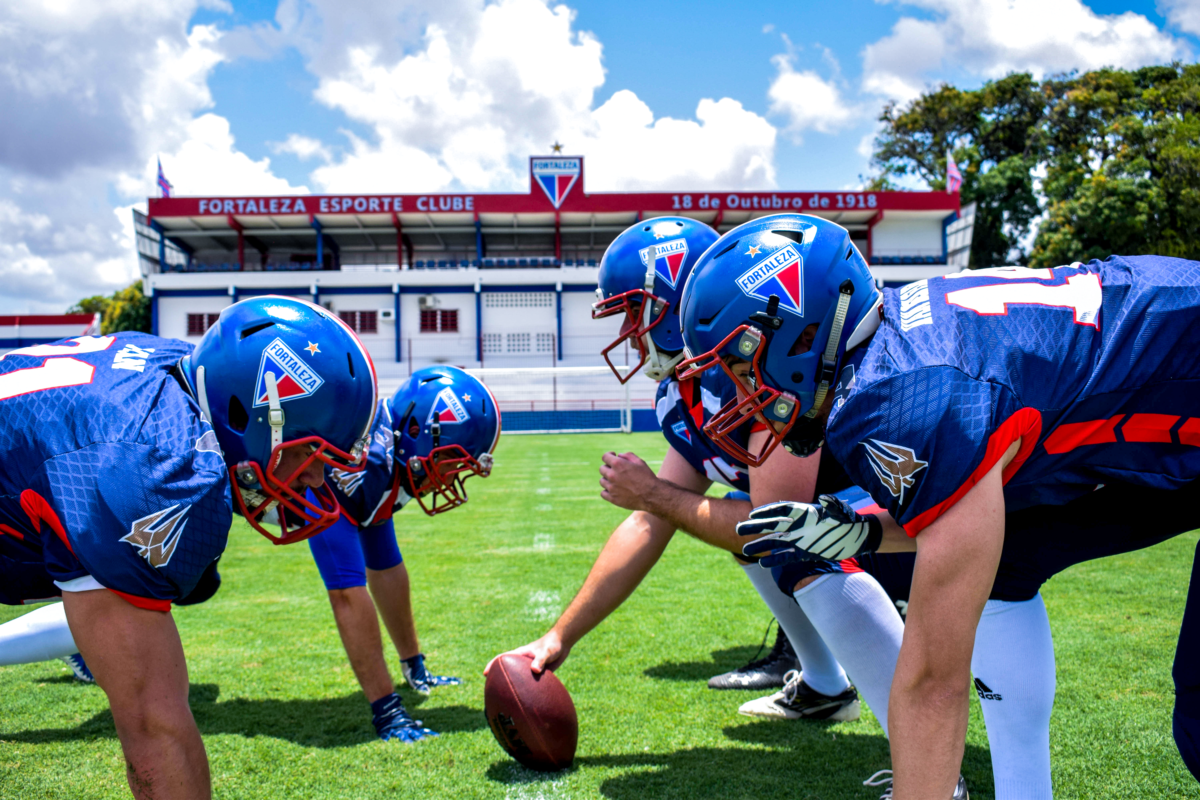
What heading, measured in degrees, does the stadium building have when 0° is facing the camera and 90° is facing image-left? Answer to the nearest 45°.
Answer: approximately 0°

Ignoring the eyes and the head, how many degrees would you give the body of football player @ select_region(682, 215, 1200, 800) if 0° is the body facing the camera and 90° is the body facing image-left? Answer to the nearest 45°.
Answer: approximately 90°

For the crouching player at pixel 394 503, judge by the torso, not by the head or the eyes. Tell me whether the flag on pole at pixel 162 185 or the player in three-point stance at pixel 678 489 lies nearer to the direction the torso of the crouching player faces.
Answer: the player in three-point stance

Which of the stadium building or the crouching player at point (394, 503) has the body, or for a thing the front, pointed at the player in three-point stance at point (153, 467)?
the stadium building

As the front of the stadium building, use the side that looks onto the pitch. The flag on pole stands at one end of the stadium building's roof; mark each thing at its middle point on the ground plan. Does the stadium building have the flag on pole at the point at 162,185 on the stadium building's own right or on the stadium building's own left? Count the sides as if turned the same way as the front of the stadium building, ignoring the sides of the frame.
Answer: on the stadium building's own right

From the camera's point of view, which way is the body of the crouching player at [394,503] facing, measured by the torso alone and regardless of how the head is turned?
to the viewer's right

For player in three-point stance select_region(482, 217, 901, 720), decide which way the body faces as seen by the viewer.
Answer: to the viewer's left

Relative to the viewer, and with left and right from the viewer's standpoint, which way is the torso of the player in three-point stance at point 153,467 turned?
facing to the right of the viewer
